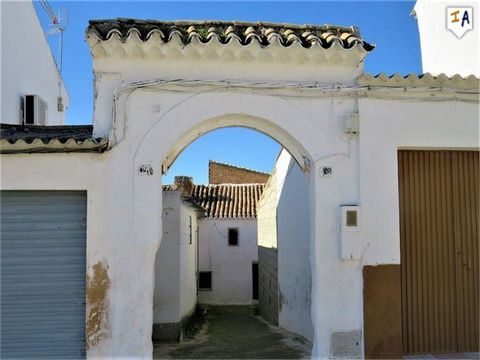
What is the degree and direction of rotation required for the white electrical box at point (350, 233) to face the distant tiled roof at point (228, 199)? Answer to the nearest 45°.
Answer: approximately 180°

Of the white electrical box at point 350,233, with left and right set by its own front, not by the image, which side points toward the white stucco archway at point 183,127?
right

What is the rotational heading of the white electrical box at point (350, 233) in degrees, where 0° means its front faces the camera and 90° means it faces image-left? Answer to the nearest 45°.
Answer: approximately 0°

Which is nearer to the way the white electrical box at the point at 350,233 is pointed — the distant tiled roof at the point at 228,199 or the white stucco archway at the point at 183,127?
the white stucco archway
